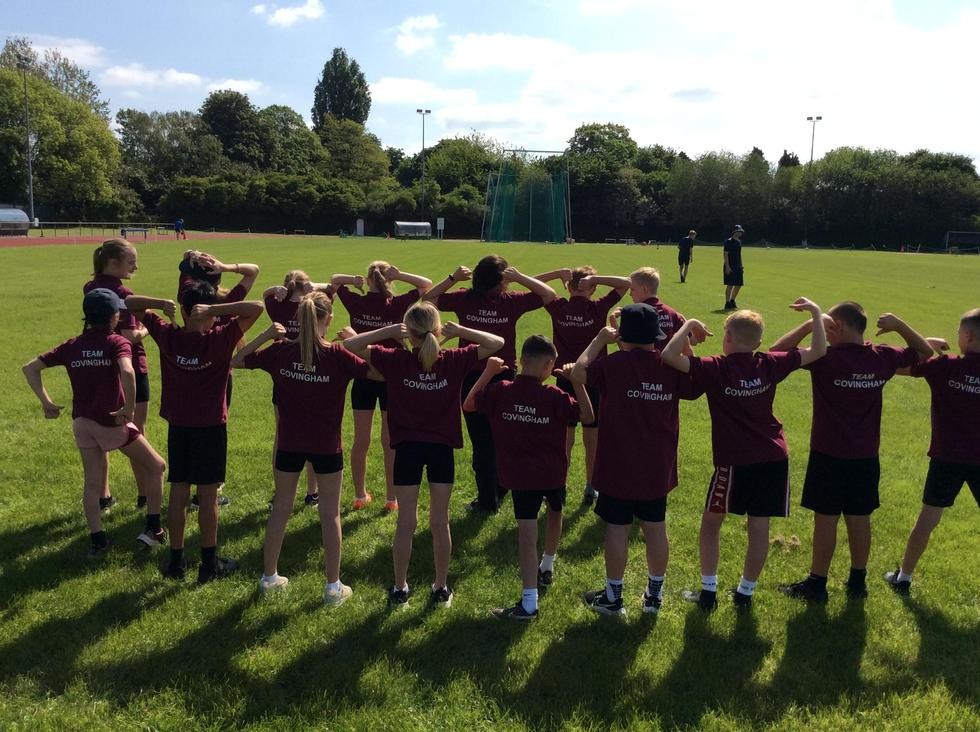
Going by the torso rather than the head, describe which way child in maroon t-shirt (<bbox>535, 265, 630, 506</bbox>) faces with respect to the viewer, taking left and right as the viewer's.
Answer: facing away from the viewer

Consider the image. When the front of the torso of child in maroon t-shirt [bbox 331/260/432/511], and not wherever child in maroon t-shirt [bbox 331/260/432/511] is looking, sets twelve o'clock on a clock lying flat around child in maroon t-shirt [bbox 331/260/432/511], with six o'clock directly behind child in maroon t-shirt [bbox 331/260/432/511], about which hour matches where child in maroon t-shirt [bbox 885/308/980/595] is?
child in maroon t-shirt [bbox 885/308/980/595] is roughly at 4 o'clock from child in maroon t-shirt [bbox 331/260/432/511].

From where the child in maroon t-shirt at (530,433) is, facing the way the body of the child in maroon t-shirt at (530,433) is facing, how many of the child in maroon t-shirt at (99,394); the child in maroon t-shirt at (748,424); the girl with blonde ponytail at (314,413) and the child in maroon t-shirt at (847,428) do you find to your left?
2

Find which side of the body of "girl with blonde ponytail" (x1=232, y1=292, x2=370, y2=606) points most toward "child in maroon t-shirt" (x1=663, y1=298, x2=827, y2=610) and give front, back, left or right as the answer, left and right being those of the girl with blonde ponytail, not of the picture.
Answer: right

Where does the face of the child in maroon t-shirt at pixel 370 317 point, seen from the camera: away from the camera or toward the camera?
away from the camera

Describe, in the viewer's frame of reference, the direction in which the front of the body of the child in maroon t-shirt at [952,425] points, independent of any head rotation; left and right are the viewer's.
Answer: facing away from the viewer

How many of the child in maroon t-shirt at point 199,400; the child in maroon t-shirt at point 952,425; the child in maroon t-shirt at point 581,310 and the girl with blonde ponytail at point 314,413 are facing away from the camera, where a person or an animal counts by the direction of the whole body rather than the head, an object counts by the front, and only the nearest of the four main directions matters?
4

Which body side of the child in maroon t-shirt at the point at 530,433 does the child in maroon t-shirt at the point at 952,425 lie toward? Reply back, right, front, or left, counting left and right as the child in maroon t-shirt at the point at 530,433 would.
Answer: right

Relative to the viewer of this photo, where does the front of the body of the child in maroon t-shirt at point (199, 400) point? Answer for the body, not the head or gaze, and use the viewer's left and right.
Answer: facing away from the viewer

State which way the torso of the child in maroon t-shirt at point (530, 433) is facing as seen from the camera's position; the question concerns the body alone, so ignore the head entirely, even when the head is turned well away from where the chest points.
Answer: away from the camera

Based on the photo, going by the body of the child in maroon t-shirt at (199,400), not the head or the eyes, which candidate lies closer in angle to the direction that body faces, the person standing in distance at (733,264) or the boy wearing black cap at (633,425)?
the person standing in distance

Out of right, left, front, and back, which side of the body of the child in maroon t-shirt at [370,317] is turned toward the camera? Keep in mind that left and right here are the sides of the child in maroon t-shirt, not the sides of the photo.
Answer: back

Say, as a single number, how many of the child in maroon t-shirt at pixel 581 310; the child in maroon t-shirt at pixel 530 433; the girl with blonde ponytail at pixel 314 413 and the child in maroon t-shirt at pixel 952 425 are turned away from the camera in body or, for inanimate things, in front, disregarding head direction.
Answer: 4

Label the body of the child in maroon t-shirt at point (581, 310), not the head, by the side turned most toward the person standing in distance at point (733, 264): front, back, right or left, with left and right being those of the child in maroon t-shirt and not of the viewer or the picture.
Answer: front

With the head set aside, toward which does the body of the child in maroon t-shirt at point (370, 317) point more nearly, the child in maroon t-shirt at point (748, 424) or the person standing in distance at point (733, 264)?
the person standing in distance

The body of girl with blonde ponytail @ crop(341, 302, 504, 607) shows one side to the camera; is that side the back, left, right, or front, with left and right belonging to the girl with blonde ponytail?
back

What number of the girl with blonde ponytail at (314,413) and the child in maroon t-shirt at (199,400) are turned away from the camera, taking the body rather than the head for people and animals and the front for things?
2
